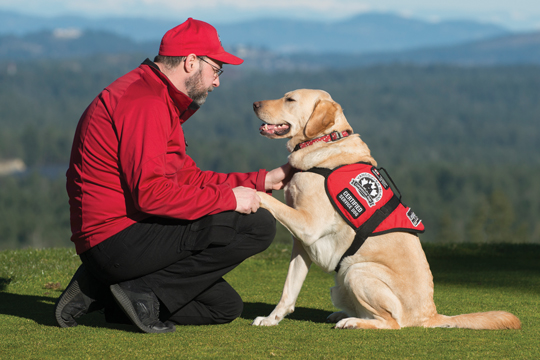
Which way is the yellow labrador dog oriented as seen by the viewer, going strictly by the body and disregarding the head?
to the viewer's left

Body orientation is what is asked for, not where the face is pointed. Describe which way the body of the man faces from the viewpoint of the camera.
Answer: to the viewer's right

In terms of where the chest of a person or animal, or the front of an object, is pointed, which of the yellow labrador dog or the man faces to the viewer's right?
the man

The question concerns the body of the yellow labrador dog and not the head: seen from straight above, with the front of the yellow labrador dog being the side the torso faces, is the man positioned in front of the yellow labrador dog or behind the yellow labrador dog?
in front

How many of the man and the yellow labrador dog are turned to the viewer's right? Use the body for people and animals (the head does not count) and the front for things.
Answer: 1

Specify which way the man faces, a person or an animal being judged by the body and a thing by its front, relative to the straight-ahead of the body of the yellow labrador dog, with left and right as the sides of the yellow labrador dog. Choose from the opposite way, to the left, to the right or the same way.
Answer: the opposite way

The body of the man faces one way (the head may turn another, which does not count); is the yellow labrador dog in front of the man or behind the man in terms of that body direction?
in front

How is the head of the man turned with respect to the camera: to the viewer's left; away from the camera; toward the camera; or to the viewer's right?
to the viewer's right
